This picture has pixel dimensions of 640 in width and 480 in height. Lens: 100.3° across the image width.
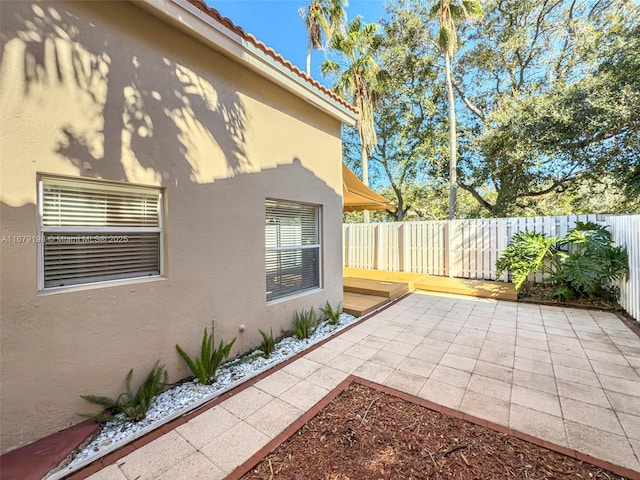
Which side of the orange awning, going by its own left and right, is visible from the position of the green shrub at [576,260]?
front

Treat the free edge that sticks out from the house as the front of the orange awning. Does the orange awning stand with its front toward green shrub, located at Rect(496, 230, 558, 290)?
yes

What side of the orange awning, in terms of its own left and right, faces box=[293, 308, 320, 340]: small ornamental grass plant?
right

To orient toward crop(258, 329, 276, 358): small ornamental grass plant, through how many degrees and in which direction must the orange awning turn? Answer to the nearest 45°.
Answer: approximately 90° to its right

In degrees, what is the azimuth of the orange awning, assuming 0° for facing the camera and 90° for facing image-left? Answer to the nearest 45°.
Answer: approximately 270°

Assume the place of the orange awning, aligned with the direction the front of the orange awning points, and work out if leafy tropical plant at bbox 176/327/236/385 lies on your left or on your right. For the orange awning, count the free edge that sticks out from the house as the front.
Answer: on your right

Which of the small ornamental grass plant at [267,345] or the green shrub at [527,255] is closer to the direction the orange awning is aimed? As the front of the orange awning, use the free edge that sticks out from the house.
the green shrub
